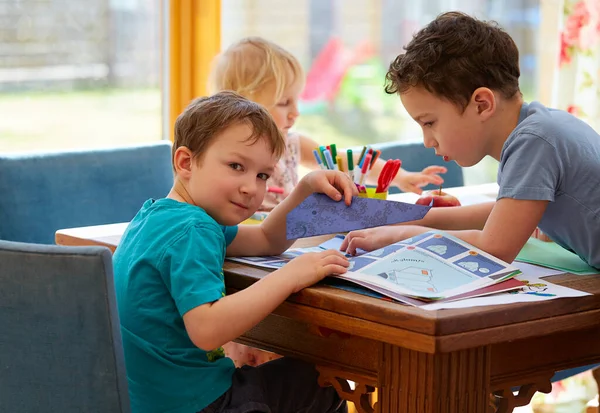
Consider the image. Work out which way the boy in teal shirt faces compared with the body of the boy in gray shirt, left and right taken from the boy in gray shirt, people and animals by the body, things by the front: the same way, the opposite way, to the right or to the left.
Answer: the opposite way

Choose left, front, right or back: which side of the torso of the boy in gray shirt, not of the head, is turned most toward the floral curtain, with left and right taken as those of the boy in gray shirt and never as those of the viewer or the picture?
right

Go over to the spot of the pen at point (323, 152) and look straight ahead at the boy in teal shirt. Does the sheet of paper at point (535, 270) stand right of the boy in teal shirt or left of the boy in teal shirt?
left

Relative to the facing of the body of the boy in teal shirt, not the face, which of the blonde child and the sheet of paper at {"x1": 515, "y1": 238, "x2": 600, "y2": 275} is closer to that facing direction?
the sheet of paper

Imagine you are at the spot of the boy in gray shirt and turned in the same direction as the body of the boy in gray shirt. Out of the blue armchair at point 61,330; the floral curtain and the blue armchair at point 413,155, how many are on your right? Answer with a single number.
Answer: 2

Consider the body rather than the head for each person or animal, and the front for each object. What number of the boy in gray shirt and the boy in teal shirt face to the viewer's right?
1

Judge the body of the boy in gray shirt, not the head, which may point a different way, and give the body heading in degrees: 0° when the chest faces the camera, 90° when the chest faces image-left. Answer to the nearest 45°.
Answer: approximately 90°

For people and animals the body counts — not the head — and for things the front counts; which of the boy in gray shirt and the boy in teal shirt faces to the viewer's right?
the boy in teal shirt

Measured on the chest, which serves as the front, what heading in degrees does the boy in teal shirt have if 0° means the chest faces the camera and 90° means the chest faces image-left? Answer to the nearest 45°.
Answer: approximately 270°
